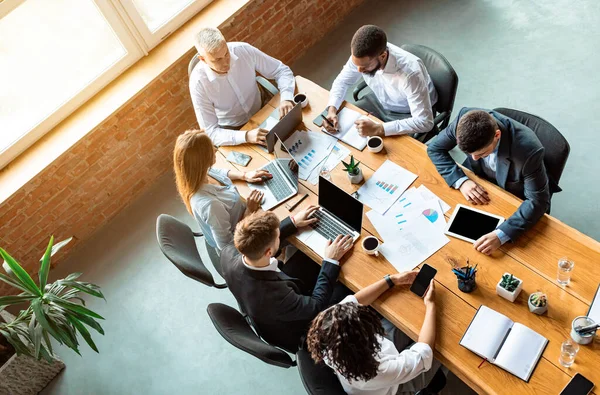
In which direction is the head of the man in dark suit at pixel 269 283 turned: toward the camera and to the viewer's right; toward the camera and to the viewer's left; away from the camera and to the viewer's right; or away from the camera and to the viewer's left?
away from the camera and to the viewer's right

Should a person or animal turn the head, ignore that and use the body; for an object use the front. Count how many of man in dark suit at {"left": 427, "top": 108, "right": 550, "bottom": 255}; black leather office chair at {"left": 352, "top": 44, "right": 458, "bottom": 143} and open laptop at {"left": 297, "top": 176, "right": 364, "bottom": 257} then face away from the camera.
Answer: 0

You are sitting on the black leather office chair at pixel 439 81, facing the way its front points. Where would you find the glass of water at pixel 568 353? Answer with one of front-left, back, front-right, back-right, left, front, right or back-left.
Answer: front-left

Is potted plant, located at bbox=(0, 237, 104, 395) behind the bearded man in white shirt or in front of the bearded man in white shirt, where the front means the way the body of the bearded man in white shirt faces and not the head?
in front

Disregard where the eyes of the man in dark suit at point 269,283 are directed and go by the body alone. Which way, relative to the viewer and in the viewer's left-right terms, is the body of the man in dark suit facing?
facing away from the viewer and to the right of the viewer

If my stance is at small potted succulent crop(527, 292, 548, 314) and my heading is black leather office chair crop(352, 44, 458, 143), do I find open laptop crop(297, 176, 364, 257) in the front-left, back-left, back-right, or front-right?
front-left

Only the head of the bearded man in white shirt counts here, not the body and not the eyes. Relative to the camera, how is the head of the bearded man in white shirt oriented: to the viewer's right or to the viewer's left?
to the viewer's left

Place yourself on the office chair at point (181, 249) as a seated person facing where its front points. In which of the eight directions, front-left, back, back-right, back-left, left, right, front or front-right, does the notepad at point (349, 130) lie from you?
front-right

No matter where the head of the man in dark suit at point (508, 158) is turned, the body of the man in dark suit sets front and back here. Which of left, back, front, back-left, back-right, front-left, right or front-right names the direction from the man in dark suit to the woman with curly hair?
front

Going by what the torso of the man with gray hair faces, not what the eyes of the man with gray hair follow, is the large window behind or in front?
behind

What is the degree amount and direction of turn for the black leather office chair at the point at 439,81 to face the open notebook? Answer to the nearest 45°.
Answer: approximately 45° to its left

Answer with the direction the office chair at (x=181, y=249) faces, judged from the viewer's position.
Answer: facing away from the viewer and to the right of the viewer

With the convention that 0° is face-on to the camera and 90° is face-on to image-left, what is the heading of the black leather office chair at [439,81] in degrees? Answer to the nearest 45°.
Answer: approximately 45°

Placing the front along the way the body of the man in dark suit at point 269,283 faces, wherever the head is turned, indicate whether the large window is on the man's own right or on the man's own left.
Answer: on the man's own left

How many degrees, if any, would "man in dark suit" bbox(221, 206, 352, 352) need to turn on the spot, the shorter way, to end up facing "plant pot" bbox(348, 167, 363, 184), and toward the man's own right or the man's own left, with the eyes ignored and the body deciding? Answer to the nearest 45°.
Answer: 0° — they already face it

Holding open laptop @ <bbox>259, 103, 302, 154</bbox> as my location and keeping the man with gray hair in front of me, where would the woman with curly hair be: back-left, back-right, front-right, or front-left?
back-left

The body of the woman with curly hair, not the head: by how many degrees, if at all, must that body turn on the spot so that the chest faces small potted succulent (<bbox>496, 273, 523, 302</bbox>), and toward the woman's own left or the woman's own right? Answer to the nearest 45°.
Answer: approximately 45° to the woman's own right

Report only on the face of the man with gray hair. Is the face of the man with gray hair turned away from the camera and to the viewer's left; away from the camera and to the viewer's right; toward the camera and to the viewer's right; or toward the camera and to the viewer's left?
toward the camera and to the viewer's right

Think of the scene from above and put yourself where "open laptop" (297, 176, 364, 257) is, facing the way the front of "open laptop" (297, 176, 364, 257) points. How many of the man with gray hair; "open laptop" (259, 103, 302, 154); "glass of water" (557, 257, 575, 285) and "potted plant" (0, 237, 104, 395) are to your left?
1

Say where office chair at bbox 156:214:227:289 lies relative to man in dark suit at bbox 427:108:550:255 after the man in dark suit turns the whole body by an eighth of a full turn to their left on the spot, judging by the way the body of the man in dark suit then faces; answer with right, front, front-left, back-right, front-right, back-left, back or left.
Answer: right

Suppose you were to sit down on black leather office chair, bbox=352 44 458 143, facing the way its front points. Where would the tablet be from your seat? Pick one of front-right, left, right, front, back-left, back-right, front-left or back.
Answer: front-left
